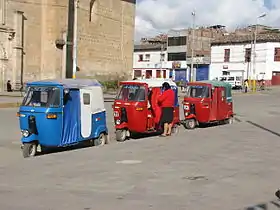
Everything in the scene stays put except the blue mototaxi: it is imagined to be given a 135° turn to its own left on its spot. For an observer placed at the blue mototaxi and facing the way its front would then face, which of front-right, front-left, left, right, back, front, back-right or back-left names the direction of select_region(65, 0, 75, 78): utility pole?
left

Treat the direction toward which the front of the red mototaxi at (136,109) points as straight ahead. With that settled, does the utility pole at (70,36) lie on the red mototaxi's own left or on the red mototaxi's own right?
on the red mototaxi's own right

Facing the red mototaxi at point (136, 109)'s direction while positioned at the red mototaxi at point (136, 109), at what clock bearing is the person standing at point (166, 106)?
The person standing is roughly at 7 o'clock from the red mototaxi.

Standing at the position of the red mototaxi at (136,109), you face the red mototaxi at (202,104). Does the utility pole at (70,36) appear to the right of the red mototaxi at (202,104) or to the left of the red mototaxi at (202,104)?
left

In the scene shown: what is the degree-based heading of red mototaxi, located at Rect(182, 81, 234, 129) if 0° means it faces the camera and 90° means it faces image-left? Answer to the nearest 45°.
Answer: approximately 45°

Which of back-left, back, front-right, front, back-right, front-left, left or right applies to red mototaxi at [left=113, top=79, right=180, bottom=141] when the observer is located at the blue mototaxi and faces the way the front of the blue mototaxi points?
back

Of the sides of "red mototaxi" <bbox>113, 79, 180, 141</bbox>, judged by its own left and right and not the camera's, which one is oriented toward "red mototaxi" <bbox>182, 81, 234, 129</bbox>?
back

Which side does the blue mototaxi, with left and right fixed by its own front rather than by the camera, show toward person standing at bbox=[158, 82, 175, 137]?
back

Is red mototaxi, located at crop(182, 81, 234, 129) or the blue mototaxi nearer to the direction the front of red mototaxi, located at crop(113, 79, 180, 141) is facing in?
the blue mototaxi
